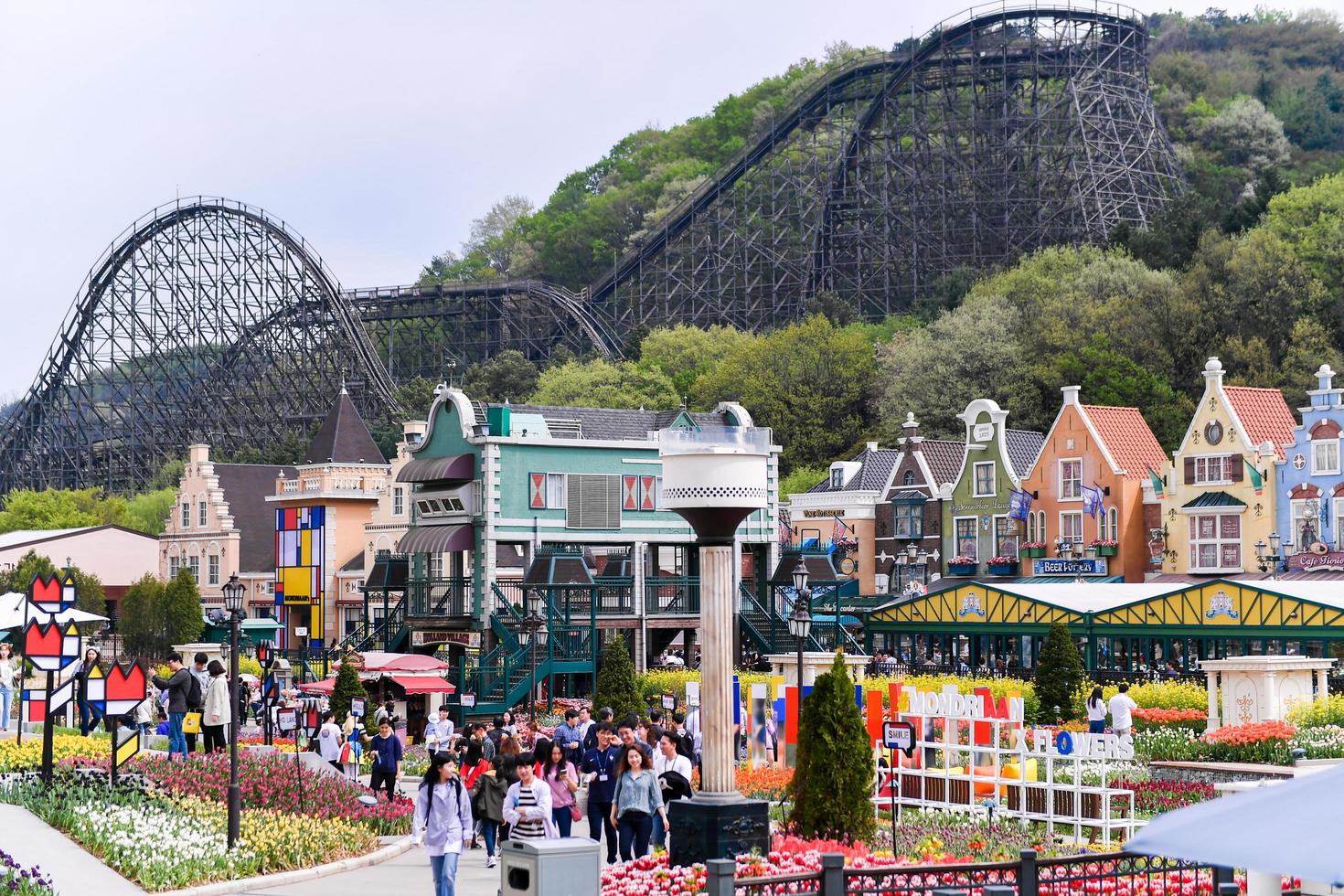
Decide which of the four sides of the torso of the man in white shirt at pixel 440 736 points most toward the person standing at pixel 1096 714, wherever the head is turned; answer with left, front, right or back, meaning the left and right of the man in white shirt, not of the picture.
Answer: left

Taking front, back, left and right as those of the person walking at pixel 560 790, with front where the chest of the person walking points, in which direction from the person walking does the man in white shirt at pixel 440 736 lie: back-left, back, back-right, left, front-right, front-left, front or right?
back

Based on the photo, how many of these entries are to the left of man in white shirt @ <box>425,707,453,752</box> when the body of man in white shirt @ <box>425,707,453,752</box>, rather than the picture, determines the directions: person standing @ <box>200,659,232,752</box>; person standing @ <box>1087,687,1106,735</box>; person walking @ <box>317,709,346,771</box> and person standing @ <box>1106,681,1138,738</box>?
2

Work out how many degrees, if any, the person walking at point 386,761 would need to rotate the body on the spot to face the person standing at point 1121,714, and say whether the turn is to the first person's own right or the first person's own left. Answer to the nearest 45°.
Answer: approximately 90° to the first person's own left

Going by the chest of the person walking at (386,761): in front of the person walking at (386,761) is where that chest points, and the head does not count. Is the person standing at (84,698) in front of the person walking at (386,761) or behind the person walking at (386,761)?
behind

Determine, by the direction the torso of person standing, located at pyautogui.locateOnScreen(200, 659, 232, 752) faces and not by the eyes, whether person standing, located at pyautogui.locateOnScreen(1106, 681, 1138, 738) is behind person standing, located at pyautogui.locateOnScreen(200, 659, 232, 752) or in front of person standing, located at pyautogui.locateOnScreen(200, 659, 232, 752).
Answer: behind

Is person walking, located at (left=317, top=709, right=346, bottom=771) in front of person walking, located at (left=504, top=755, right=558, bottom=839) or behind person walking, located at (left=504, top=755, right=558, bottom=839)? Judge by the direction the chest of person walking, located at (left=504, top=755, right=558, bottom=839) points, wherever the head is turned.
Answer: behind
